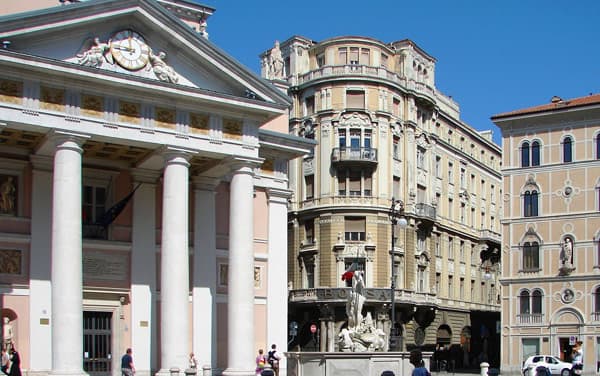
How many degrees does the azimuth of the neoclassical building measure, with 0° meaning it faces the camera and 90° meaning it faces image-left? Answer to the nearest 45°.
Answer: approximately 315°

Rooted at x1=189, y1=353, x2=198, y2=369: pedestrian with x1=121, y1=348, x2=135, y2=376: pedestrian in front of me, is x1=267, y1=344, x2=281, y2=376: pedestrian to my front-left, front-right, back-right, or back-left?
front-left

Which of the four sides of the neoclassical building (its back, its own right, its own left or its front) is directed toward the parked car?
left
